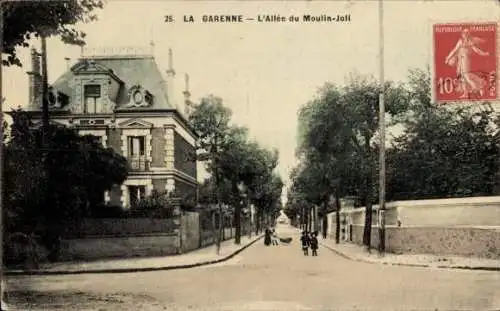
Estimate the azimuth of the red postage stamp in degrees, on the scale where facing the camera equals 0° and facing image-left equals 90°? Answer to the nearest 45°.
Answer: approximately 0°
